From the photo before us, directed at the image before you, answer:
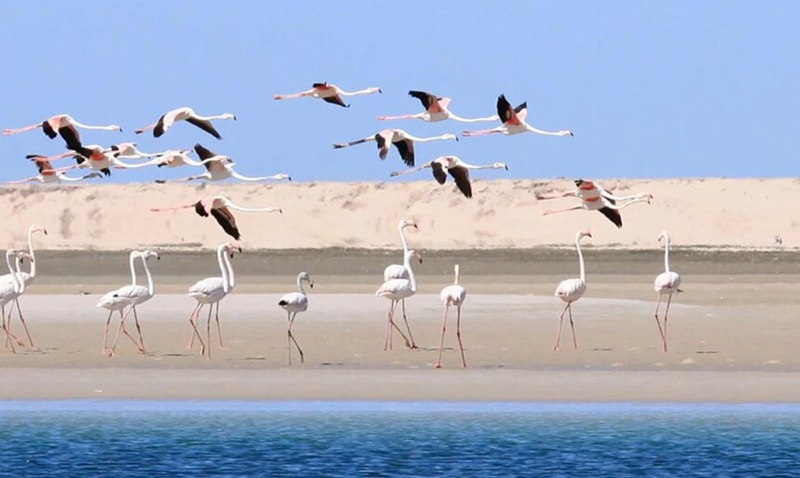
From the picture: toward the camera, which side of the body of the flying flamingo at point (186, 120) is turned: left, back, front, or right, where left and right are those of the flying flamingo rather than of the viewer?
right

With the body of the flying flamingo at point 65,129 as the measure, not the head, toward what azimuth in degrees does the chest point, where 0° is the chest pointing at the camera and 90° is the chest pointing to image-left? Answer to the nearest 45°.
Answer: approximately 270°

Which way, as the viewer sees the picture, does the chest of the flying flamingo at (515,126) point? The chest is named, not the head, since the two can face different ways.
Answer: to the viewer's right

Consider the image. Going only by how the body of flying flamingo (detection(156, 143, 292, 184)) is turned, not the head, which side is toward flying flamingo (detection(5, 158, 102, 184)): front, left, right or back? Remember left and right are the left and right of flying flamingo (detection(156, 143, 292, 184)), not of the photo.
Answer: back

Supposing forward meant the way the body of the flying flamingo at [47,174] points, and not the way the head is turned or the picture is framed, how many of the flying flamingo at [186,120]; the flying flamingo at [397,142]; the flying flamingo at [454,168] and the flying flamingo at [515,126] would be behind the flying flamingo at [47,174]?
0

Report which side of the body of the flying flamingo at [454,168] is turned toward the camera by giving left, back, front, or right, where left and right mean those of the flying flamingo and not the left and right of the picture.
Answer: right

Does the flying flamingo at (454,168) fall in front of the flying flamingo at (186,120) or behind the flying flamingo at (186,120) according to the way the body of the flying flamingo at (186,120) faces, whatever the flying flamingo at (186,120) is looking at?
in front

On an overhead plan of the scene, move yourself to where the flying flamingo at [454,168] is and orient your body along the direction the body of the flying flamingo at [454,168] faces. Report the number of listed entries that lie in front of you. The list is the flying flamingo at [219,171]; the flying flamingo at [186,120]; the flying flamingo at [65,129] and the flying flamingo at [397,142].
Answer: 0

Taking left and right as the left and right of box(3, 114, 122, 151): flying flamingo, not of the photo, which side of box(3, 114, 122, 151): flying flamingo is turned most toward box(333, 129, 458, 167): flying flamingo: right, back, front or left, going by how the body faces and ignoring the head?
front

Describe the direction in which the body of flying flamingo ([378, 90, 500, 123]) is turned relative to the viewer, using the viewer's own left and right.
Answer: facing to the right of the viewer

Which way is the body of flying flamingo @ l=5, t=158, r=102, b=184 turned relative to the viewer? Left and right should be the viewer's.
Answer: facing to the right of the viewer

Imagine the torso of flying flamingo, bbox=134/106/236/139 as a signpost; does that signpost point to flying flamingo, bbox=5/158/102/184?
no

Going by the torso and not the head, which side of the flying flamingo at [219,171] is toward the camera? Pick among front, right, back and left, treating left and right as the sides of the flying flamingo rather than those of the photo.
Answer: right

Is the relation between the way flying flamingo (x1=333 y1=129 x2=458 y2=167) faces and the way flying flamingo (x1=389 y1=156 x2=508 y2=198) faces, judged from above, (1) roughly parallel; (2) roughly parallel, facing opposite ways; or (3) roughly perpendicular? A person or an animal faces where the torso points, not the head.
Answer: roughly parallel

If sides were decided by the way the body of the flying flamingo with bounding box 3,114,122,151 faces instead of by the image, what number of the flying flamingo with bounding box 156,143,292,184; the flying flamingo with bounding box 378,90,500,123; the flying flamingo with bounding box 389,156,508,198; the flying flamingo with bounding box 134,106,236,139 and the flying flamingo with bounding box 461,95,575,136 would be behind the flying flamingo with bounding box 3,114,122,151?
0

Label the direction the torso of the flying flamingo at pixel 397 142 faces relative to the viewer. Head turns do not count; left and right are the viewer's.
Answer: facing to the right of the viewer

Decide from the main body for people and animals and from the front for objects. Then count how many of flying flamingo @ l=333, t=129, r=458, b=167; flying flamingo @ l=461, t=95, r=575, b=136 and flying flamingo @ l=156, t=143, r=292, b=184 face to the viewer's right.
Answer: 3

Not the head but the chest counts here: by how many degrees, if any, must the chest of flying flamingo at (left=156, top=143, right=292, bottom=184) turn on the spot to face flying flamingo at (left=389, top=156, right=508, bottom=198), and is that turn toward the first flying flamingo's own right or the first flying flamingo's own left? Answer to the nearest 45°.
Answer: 0° — it already faces it
